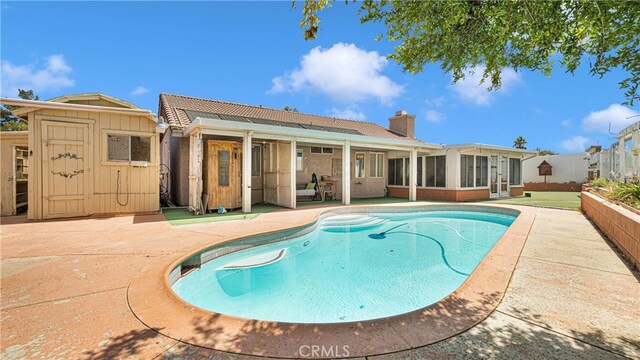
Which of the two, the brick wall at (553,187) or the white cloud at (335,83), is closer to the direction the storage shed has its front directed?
the brick wall

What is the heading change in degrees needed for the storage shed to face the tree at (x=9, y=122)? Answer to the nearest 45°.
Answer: approximately 180°

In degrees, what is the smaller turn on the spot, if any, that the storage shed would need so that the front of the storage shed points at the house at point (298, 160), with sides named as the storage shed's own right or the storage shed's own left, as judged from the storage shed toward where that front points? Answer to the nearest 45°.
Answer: approximately 90° to the storage shed's own left

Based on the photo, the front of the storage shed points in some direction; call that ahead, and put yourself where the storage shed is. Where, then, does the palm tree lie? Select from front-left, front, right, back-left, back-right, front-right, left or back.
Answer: left

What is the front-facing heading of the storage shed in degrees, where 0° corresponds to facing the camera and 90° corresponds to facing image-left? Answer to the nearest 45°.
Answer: approximately 0°

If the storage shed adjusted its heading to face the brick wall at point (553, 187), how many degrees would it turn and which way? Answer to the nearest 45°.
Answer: approximately 90° to its left
